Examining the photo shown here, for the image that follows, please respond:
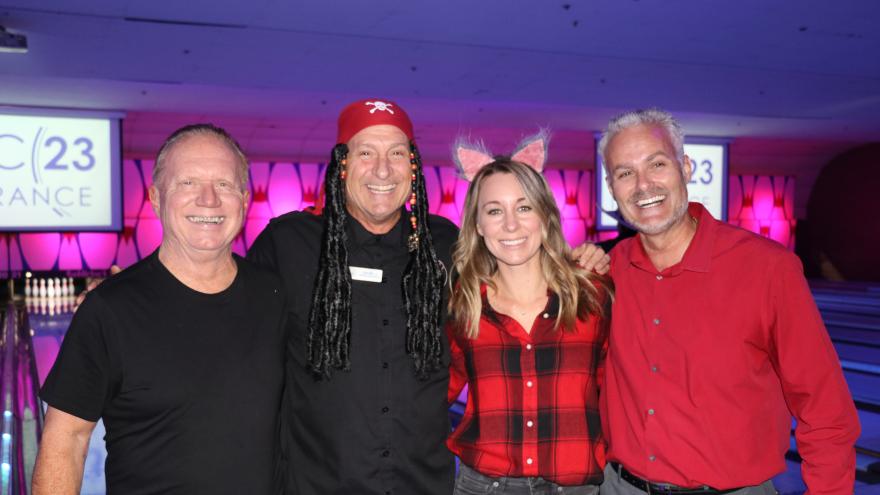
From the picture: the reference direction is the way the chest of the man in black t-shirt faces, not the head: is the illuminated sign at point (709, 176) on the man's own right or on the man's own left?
on the man's own left

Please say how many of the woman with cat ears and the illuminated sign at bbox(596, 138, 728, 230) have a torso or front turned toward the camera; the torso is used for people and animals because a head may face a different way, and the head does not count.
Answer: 2

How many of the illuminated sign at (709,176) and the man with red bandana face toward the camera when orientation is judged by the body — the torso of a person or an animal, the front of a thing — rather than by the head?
2

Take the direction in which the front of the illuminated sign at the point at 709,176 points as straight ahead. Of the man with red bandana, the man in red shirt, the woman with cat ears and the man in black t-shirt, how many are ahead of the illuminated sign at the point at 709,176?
4

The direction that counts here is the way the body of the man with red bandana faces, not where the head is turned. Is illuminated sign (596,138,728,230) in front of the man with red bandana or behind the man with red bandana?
behind

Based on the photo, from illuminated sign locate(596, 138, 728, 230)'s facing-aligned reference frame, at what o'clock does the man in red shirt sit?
The man in red shirt is roughly at 12 o'clock from the illuminated sign.

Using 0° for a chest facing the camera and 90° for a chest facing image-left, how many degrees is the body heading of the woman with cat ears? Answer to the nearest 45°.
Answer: approximately 0°
